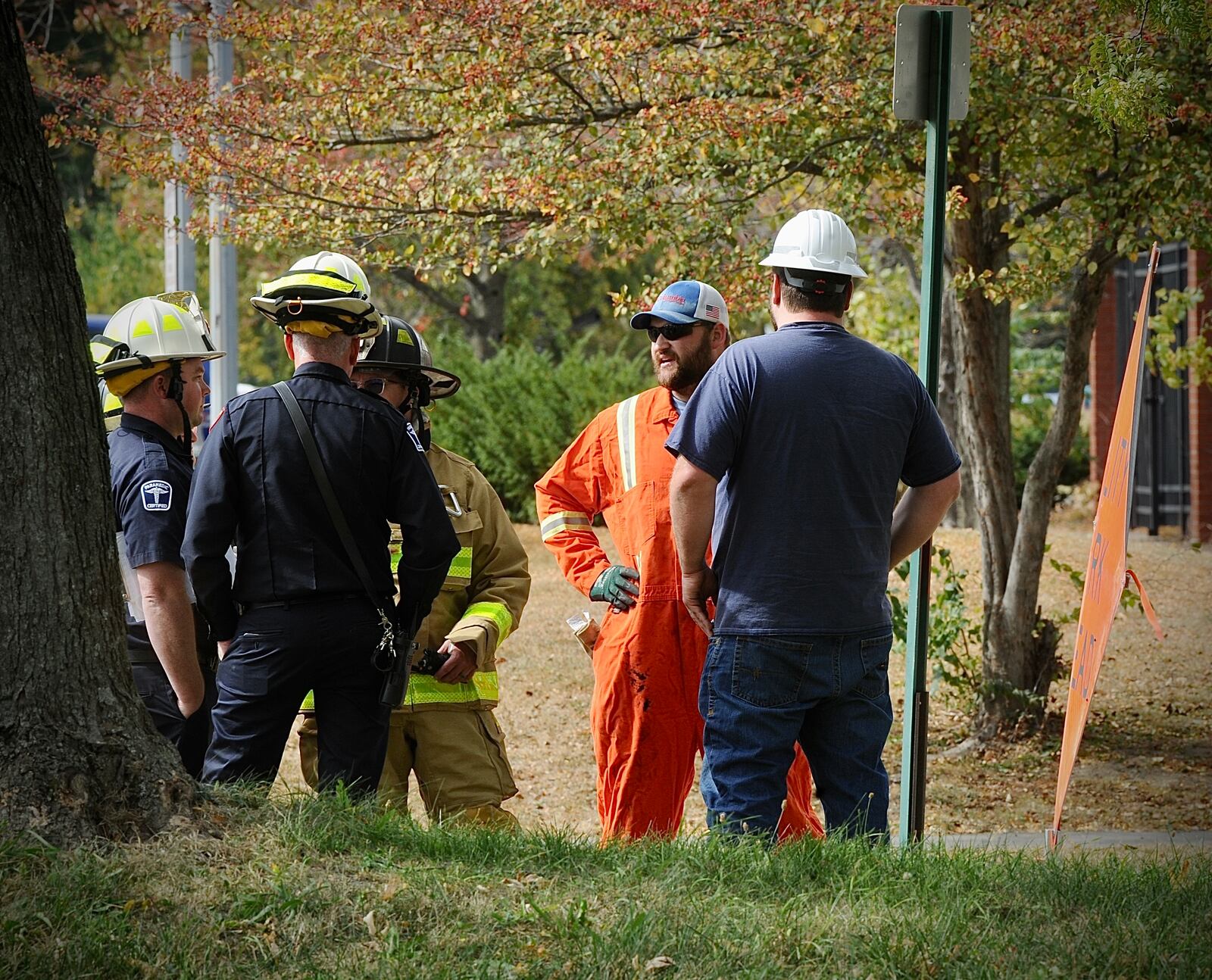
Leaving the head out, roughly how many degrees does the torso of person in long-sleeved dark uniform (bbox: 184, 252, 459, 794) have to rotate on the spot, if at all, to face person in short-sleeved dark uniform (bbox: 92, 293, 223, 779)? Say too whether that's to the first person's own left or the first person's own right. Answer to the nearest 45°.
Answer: approximately 45° to the first person's own left

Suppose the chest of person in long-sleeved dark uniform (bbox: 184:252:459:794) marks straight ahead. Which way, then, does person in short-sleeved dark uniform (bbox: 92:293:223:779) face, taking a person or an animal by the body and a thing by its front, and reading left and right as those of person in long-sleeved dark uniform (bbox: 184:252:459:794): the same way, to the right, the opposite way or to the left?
to the right

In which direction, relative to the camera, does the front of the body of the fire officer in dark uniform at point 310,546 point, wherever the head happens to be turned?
away from the camera

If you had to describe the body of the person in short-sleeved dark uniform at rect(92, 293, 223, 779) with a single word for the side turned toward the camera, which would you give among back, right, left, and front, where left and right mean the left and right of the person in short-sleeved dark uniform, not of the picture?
right

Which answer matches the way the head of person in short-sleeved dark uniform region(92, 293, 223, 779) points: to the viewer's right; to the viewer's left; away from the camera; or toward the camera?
to the viewer's right

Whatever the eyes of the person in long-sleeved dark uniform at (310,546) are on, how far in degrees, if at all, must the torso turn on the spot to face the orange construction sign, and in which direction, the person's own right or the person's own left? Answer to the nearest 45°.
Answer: approximately 90° to the person's own right

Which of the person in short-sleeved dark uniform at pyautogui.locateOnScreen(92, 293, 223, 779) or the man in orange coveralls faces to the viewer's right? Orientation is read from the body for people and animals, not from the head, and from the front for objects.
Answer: the person in short-sleeved dark uniform

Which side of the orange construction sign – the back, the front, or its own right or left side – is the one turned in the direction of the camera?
left
